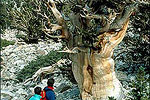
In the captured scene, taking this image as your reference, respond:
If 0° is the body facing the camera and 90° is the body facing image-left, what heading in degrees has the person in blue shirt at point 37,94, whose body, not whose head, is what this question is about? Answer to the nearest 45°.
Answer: approximately 225°

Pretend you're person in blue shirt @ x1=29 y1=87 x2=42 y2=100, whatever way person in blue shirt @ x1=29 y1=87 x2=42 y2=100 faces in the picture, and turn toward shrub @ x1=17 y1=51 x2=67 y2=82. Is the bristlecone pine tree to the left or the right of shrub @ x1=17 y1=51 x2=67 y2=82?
right

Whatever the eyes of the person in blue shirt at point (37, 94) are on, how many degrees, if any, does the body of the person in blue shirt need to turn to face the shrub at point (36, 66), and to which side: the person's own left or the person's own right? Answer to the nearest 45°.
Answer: approximately 45° to the person's own left

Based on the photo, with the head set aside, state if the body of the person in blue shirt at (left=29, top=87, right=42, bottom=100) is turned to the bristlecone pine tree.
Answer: yes
